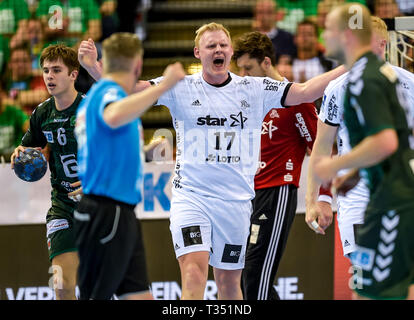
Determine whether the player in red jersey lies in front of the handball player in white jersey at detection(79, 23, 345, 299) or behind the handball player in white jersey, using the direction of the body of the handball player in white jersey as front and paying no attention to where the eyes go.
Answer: behind

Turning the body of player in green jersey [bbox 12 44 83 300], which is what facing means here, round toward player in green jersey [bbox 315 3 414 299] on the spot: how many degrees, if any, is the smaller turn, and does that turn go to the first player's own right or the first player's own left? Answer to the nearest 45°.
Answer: approximately 90° to the first player's own left

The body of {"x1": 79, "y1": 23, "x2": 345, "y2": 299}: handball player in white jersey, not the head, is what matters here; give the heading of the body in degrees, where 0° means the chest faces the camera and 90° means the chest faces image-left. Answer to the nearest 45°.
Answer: approximately 0°

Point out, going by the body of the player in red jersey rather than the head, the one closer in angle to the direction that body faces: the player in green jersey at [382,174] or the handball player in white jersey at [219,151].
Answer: the handball player in white jersey

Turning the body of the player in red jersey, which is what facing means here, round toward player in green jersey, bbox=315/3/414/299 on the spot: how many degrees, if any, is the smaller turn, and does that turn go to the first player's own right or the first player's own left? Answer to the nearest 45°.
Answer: approximately 45° to the first player's own left

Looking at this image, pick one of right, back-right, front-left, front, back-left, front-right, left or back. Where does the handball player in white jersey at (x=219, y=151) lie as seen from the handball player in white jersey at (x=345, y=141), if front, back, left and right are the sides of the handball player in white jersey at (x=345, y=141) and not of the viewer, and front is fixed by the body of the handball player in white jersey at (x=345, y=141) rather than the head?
right

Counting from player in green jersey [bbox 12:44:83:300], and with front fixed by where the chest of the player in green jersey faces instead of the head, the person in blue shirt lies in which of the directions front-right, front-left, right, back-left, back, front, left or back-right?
front-left

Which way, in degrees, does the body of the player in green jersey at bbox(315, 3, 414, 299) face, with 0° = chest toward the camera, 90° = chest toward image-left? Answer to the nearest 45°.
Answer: approximately 90°
